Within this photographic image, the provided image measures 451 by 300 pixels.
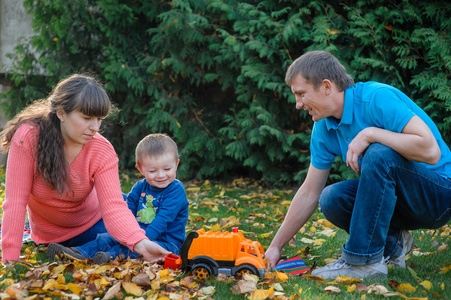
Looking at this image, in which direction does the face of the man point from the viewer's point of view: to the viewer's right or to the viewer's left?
to the viewer's left

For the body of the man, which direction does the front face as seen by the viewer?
to the viewer's left

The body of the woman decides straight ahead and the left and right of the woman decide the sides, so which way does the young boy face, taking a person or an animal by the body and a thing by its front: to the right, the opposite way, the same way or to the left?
to the right

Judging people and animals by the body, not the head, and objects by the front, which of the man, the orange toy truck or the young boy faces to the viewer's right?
the orange toy truck

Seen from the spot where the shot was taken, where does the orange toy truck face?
facing to the right of the viewer

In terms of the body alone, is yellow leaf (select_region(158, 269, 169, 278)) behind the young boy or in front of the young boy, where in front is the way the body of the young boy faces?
in front

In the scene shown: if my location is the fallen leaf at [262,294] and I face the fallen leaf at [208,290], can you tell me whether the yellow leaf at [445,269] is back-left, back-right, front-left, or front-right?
back-right

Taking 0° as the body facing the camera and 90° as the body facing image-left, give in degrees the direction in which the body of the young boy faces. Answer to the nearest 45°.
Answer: approximately 45°

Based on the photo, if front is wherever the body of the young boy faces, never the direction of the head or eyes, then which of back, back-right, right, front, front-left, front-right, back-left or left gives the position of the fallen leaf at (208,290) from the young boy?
front-left

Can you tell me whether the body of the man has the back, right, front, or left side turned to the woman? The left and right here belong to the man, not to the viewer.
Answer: front

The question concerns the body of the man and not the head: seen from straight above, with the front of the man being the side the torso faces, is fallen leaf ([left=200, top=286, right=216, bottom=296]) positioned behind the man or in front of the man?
in front

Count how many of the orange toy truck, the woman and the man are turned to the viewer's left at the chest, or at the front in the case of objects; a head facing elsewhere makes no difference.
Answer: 1
